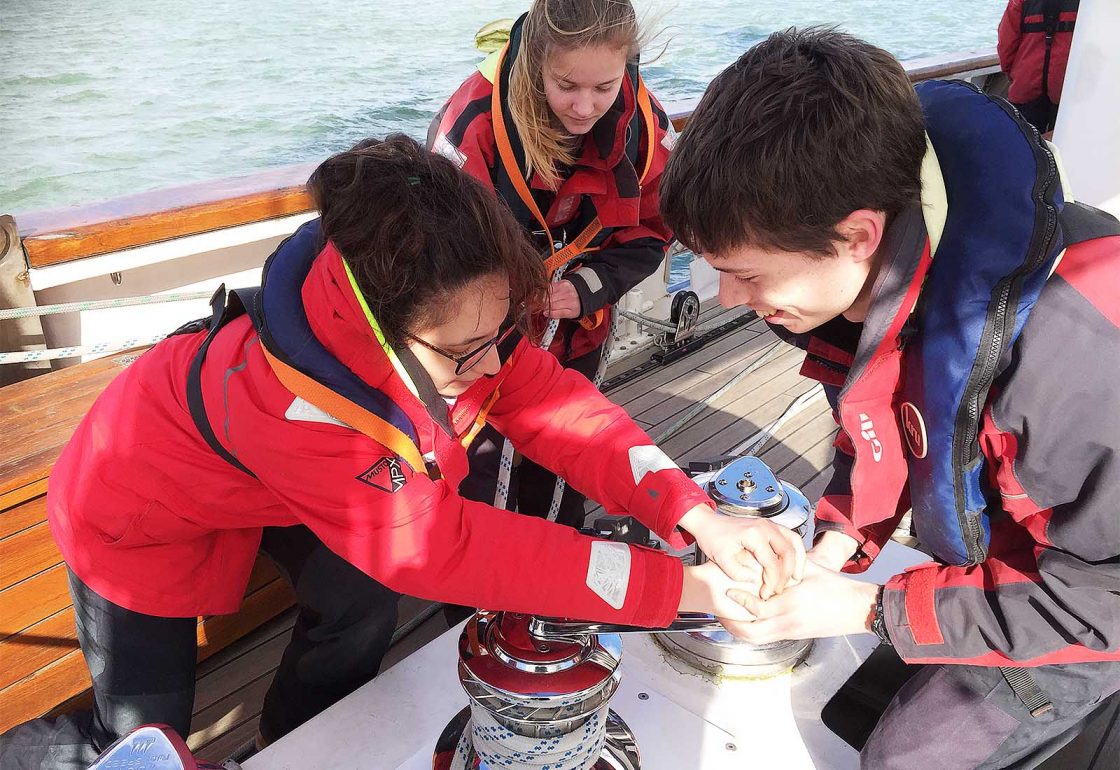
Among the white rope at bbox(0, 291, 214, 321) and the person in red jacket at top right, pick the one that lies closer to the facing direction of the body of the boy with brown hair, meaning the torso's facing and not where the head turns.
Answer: the white rope

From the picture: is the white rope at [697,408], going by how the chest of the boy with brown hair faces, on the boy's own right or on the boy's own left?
on the boy's own right

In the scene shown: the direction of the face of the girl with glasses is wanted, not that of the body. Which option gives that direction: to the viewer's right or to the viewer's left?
to the viewer's right

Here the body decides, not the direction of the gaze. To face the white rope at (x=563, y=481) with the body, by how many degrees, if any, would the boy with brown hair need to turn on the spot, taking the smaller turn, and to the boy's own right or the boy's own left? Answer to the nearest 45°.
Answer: approximately 45° to the boy's own right

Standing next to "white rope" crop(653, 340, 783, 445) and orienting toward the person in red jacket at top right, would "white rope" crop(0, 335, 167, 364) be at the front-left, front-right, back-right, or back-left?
back-left

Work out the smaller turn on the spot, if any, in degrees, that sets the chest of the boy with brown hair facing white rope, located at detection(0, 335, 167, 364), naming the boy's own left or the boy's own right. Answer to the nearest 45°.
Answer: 0° — they already face it

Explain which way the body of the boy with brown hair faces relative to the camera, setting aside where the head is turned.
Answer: to the viewer's left

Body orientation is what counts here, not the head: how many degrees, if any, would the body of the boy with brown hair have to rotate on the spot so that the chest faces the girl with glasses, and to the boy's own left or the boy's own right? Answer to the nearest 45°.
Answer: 0° — they already face them

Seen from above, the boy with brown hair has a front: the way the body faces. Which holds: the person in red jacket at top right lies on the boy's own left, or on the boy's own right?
on the boy's own right
